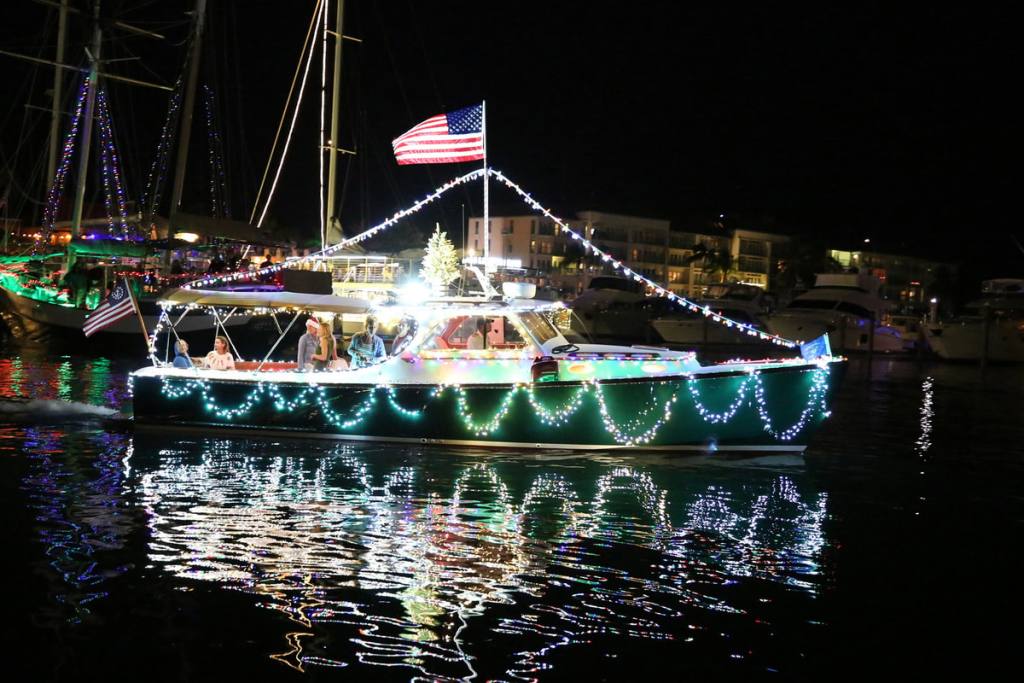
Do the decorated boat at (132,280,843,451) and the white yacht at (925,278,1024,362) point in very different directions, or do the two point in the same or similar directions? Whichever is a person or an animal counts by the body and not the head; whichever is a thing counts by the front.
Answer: very different directions

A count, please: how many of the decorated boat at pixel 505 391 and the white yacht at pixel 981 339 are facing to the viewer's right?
1

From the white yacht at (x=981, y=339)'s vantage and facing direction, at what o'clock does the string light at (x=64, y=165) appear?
The string light is roughly at 11 o'clock from the white yacht.

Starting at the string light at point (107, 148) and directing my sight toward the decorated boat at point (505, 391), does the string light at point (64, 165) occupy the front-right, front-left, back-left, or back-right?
back-right

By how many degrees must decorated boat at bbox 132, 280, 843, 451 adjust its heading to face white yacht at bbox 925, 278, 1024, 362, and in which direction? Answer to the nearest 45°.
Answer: approximately 45° to its left

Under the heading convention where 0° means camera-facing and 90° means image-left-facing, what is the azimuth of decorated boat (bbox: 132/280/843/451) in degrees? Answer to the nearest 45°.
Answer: approximately 270°

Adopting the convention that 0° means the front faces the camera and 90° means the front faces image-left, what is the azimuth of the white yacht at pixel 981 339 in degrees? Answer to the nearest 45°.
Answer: approximately 90°

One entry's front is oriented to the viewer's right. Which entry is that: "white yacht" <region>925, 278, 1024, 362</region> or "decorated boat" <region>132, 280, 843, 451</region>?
the decorated boat
